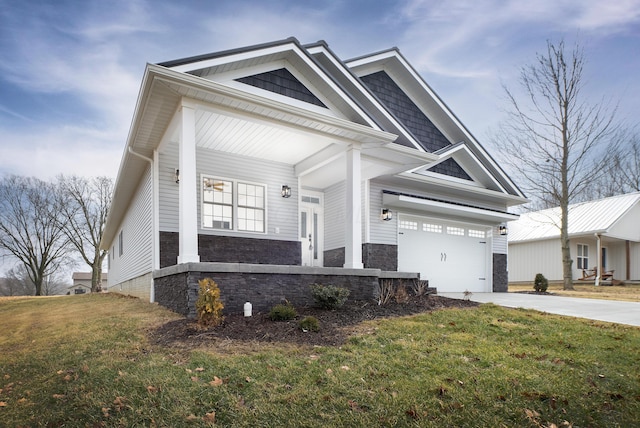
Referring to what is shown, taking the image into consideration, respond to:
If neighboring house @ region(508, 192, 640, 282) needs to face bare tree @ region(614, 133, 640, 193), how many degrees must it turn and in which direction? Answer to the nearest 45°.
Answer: approximately 135° to its left

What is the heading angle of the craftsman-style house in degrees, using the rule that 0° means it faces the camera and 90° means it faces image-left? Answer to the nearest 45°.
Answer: approximately 315°

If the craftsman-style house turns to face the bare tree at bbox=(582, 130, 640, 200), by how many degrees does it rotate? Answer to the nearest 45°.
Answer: approximately 90° to its left

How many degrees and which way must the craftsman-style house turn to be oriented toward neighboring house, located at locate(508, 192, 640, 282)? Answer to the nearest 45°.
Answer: approximately 90° to its left

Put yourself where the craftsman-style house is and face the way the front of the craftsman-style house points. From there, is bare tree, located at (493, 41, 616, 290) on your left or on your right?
on your left

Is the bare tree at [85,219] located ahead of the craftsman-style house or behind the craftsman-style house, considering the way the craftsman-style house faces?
behind
